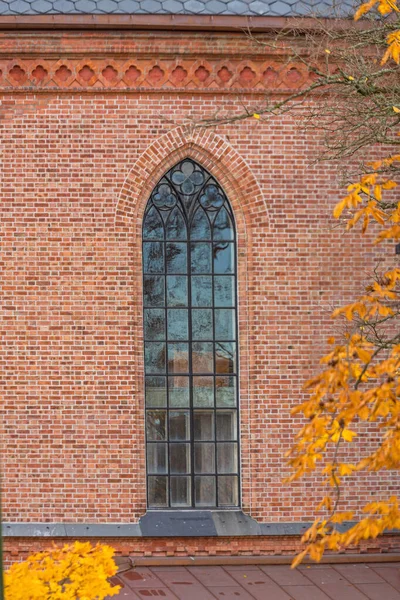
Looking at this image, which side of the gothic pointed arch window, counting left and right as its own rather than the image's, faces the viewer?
front
